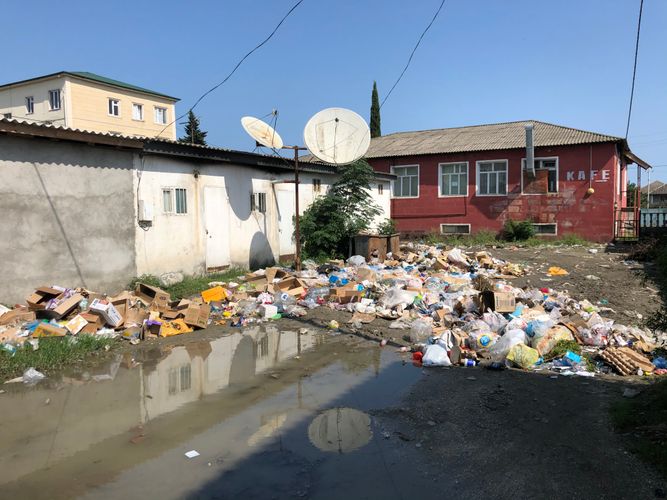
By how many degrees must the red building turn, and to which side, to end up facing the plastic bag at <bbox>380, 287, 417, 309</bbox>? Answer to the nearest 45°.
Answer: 0° — it already faces it

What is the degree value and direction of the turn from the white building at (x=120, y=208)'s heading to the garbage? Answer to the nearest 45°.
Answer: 0° — it already faces it

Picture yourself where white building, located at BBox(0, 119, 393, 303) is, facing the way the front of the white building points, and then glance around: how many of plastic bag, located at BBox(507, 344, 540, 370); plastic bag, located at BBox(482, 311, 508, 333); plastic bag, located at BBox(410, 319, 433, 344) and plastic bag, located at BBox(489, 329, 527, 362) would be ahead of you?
4

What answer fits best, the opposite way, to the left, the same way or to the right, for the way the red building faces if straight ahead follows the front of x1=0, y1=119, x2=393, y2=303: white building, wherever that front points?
to the right

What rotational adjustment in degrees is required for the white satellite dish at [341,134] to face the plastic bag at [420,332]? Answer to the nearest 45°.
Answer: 0° — it already faces it

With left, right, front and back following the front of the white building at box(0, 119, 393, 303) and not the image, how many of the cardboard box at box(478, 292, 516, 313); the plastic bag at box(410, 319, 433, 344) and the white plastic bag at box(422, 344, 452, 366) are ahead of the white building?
3

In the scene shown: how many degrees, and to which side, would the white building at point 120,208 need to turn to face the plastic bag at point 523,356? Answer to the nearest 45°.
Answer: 0° — it already faces it

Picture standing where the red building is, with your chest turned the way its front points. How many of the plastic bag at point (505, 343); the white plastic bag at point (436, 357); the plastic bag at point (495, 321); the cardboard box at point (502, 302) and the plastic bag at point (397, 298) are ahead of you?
5

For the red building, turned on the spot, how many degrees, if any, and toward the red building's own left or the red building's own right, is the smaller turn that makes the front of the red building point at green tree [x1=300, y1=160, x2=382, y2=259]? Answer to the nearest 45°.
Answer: approximately 45° to the red building's own right

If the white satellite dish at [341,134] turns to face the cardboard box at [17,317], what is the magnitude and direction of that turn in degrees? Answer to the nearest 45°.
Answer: approximately 45° to its right

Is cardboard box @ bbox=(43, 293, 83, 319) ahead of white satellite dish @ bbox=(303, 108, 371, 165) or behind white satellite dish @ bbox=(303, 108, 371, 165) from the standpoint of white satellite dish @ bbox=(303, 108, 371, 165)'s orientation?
ahead

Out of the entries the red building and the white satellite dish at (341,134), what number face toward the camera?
2

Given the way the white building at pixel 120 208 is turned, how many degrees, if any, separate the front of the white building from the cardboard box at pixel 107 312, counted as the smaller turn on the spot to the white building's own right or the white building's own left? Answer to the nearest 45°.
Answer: approximately 45° to the white building's own right
